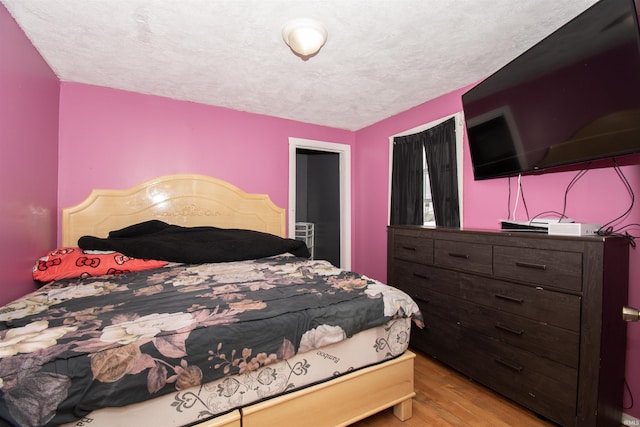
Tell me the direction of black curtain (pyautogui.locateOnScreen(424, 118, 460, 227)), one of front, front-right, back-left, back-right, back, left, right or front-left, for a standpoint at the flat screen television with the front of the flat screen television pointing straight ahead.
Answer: right

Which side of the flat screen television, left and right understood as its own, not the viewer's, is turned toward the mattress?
front

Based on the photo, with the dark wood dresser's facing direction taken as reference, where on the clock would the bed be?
The bed is roughly at 12 o'clock from the dark wood dresser.

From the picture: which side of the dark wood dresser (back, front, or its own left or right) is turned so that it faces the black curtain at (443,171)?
right

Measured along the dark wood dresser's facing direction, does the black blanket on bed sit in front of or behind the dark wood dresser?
in front

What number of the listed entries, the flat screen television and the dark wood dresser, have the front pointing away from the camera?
0

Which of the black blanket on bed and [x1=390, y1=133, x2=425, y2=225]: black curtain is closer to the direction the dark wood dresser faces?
the black blanket on bed

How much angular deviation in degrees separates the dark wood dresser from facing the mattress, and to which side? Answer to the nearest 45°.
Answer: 0° — it already faces it

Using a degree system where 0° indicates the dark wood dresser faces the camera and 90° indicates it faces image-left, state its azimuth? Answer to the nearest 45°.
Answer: approximately 45°
